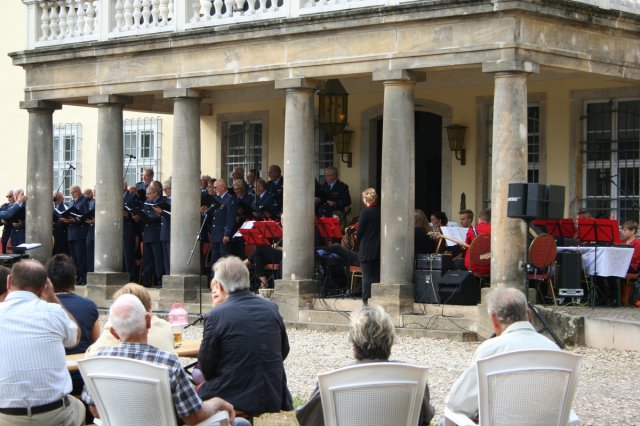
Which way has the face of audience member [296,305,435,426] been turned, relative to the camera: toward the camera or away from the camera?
away from the camera

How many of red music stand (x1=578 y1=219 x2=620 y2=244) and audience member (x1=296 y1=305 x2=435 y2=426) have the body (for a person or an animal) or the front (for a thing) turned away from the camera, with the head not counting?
2

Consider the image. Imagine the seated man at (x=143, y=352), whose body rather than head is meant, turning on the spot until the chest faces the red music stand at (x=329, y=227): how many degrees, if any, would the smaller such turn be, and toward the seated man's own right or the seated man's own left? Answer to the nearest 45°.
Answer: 0° — they already face it

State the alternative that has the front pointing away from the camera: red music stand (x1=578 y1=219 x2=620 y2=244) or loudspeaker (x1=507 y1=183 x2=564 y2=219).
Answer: the red music stand

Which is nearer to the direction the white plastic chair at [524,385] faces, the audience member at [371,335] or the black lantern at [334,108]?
the black lantern

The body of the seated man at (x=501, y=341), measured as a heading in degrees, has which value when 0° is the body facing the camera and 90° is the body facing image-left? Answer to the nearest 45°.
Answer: approximately 135°

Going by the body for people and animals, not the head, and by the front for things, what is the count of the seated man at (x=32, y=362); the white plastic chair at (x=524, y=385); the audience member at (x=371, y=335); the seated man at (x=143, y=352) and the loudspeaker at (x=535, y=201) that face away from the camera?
4

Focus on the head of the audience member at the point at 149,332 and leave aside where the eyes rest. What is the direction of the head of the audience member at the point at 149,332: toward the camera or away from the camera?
away from the camera

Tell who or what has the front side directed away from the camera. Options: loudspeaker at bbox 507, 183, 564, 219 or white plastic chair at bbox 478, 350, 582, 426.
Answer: the white plastic chair

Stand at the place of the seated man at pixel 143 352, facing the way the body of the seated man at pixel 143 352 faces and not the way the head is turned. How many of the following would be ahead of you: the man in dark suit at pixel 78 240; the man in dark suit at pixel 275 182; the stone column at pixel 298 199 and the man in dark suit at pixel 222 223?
4

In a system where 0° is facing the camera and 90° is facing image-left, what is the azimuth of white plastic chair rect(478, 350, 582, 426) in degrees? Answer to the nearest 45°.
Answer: approximately 180°

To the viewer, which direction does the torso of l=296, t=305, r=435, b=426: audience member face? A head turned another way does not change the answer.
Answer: away from the camera

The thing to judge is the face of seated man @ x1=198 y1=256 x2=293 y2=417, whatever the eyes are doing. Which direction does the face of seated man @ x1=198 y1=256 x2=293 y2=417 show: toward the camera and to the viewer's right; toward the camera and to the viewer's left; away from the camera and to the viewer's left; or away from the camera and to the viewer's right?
away from the camera and to the viewer's left

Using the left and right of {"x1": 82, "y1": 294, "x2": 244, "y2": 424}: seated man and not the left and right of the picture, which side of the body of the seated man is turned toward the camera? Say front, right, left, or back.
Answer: back

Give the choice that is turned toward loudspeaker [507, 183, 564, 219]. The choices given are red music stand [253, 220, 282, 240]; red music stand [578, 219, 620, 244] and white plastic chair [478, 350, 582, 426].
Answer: the white plastic chair

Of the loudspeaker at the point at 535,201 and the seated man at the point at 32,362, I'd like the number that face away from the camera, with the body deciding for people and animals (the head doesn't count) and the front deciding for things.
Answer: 1
